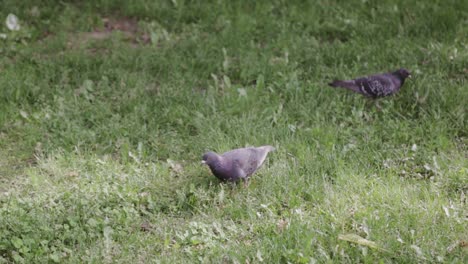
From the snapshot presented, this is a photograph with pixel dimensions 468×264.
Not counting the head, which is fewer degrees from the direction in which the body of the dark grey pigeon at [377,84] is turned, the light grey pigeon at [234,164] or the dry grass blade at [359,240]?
the dry grass blade

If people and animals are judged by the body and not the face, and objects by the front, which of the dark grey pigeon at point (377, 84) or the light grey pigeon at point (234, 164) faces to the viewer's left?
the light grey pigeon at point (234, 164)

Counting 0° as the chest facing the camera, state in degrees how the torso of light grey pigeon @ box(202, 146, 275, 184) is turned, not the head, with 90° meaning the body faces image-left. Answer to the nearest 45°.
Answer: approximately 90°

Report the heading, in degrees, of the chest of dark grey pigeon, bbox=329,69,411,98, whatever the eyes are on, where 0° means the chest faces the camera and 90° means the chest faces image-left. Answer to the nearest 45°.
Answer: approximately 270°

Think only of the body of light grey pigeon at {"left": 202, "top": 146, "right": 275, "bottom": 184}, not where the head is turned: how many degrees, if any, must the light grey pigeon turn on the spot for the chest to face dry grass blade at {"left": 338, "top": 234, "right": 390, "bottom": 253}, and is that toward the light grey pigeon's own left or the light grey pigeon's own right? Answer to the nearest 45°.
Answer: approximately 135° to the light grey pigeon's own left

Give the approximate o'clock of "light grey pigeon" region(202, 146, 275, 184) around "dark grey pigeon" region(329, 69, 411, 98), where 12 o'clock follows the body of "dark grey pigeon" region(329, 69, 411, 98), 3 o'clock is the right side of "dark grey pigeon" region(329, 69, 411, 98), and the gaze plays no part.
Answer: "light grey pigeon" region(202, 146, 275, 184) is roughly at 4 o'clock from "dark grey pigeon" region(329, 69, 411, 98).

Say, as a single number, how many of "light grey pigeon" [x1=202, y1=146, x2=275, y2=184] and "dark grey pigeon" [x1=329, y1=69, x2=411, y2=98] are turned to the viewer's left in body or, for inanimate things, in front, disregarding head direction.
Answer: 1

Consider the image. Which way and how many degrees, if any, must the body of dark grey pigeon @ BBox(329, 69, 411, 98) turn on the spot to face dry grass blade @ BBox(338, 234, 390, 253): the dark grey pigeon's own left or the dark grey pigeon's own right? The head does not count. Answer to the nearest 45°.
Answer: approximately 90° to the dark grey pigeon's own right

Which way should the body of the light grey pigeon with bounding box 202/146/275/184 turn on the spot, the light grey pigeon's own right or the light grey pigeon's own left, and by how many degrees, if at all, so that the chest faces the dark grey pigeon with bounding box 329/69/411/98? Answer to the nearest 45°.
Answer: approximately 135° to the light grey pigeon's own right

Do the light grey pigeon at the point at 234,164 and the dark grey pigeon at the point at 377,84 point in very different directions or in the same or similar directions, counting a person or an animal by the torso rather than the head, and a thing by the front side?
very different directions
